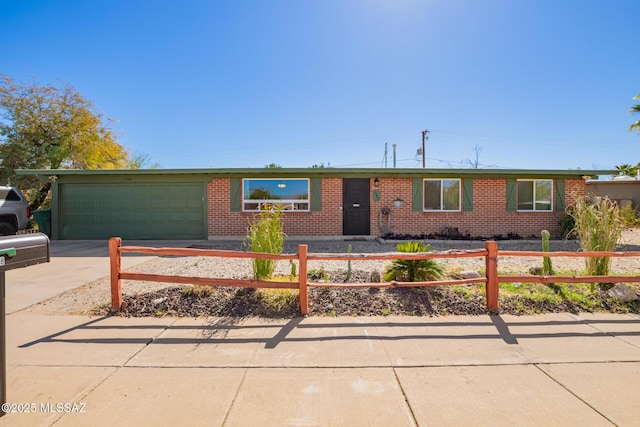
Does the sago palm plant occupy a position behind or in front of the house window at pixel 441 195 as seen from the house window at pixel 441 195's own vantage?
in front

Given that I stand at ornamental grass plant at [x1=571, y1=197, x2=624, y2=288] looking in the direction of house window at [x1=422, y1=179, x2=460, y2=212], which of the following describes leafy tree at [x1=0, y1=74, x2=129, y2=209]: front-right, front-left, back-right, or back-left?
front-left

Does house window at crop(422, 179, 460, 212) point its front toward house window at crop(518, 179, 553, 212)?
no

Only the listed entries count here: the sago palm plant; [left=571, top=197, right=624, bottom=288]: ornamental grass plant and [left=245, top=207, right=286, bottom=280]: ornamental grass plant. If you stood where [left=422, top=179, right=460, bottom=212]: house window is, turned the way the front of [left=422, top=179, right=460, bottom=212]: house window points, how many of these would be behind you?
0

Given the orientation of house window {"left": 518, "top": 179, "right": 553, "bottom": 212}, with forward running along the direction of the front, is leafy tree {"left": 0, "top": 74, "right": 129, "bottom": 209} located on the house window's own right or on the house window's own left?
on the house window's own right

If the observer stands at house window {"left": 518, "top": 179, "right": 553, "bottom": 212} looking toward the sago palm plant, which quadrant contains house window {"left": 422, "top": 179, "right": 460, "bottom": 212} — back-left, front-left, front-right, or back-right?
front-right

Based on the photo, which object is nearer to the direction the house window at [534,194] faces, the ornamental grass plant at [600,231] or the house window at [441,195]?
the ornamental grass plant

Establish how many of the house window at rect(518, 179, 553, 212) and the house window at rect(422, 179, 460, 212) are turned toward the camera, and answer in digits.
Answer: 2

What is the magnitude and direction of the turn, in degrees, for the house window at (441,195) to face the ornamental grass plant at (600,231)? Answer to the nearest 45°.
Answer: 0° — it already faces it

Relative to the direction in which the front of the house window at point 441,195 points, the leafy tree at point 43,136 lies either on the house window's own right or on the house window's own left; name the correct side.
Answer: on the house window's own right

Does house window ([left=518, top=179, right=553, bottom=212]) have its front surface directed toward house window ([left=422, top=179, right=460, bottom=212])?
no

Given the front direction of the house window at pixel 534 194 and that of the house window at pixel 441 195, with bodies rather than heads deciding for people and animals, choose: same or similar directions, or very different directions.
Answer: same or similar directions

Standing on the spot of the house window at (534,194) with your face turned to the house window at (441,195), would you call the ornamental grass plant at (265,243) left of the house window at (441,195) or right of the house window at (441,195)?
left

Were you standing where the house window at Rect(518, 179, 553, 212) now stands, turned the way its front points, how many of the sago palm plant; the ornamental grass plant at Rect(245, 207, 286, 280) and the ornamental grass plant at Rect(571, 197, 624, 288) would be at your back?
0

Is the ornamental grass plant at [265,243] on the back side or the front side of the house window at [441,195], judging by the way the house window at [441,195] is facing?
on the front side
